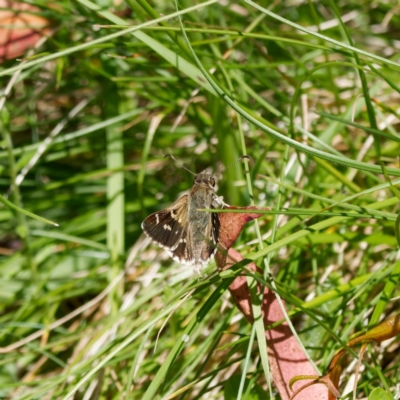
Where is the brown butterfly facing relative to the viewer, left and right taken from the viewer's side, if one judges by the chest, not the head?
facing away from the viewer
